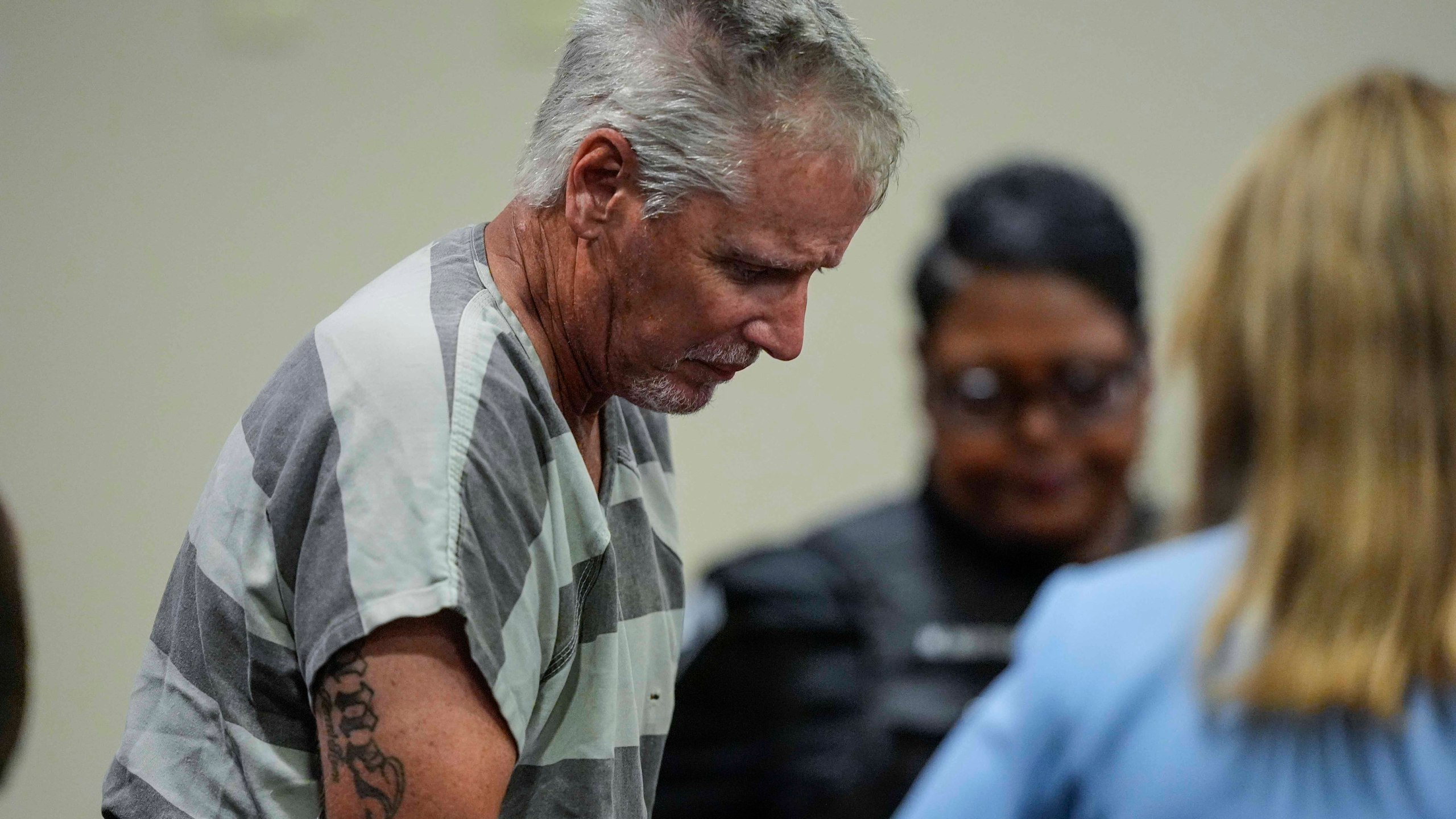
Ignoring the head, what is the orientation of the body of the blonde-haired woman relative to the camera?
away from the camera

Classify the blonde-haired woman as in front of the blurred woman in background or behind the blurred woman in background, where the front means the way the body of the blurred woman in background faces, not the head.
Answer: in front

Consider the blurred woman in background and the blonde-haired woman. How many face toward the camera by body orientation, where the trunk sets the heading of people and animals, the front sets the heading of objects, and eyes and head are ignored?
1

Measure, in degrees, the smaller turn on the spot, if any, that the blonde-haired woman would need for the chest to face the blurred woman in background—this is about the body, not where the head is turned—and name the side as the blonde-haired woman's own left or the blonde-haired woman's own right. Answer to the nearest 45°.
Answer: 0° — they already face them

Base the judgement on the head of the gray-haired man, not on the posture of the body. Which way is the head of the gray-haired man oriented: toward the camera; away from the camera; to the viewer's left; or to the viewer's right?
to the viewer's right

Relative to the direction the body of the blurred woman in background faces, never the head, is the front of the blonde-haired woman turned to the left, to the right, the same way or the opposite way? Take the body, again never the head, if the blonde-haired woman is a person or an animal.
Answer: the opposite way

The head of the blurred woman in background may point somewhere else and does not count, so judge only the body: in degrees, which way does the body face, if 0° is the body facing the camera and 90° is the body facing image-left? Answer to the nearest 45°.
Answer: approximately 0°

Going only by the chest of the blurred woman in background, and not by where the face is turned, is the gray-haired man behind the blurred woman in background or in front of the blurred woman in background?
in front
